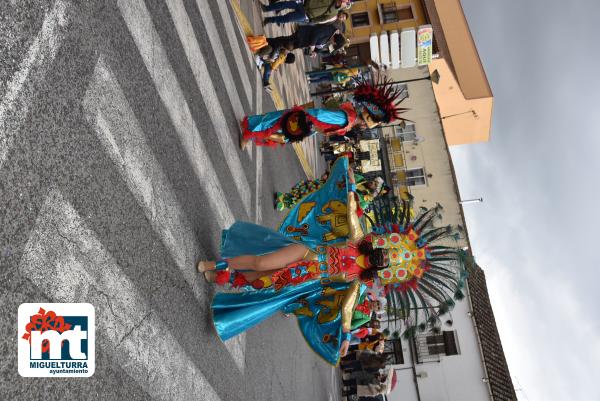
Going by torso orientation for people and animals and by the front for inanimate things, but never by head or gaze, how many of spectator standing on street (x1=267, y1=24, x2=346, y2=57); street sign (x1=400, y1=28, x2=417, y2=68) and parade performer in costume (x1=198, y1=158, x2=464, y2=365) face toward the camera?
2

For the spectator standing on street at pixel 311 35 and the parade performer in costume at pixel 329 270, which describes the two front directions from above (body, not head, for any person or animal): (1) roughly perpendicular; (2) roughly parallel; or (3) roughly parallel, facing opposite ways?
roughly perpendicular

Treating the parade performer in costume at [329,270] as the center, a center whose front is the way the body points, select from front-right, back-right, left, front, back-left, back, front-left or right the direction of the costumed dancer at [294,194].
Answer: back

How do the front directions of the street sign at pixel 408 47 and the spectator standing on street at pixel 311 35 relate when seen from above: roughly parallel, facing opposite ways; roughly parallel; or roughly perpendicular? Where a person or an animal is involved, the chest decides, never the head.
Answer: roughly perpendicular

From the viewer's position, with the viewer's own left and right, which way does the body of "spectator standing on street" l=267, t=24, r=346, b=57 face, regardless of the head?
facing to the right of the viewer

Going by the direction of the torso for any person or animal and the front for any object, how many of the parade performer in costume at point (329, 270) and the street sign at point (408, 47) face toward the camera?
2

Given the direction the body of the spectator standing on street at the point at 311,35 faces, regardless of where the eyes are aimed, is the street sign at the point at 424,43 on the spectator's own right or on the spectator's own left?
on the spectator's own left
